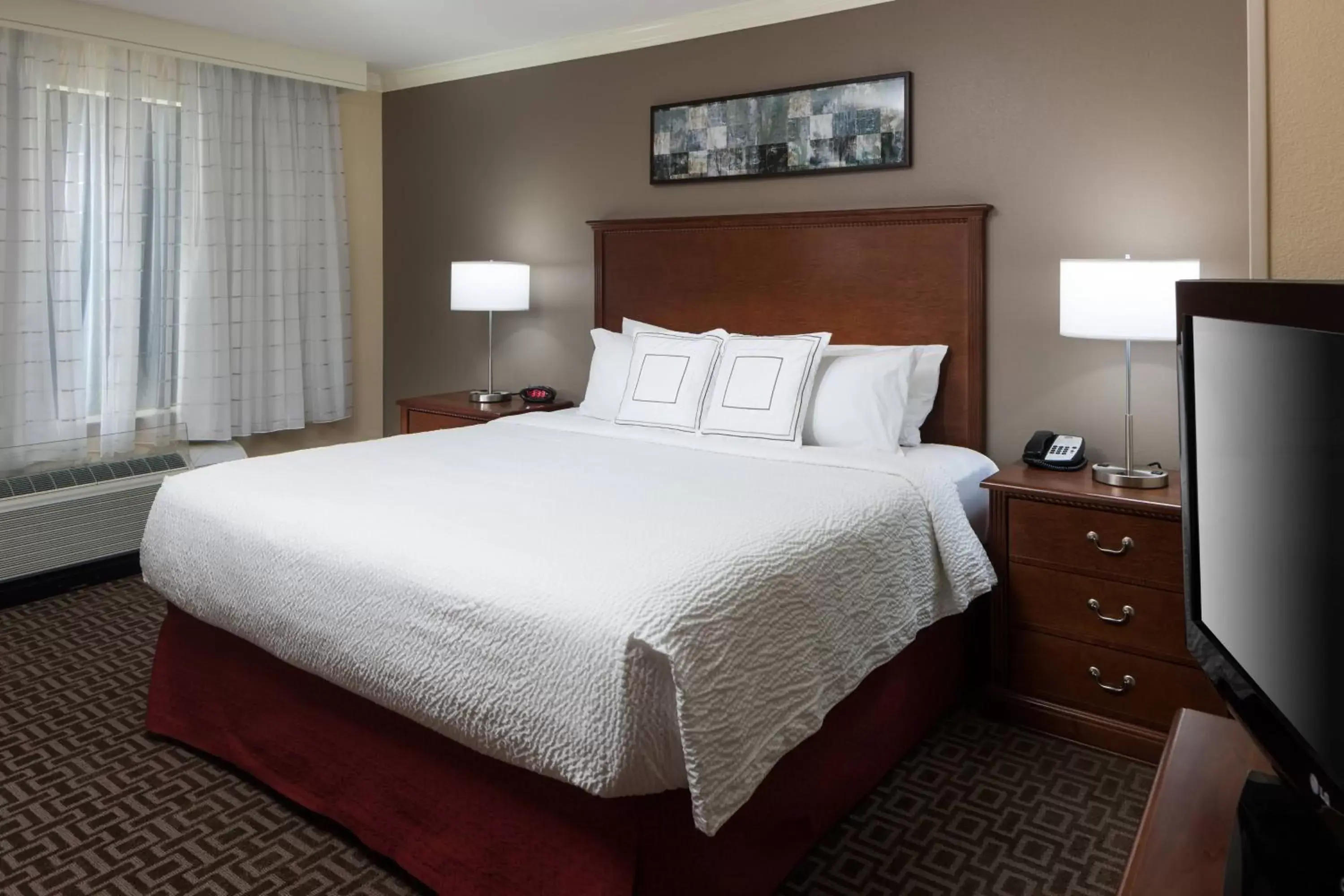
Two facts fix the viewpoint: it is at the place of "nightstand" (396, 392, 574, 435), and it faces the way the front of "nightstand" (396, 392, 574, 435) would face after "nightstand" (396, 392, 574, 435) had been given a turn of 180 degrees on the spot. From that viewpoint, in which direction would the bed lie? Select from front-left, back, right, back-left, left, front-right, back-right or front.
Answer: back-right

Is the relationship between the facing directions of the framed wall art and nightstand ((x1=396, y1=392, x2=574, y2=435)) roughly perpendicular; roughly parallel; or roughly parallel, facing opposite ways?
roughly parallel

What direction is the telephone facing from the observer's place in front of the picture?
facing the viewer

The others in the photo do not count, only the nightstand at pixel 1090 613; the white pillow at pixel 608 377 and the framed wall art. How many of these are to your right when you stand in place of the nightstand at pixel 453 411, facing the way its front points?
0

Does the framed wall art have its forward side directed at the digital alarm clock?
no

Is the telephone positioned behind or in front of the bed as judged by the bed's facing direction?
behind

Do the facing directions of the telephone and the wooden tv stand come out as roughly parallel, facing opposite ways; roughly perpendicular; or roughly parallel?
roughly perpendicular

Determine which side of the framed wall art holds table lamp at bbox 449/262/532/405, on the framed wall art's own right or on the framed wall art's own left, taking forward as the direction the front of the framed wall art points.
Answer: on the framed wall art's own right

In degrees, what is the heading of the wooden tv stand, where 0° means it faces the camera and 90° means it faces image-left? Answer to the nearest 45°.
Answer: approximately 90°

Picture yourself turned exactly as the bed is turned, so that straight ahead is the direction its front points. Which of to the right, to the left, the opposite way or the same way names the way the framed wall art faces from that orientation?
the same way

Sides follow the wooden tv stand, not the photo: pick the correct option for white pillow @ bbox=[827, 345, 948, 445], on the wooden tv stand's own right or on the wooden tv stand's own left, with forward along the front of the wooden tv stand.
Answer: on the wooden tv stand's own right
